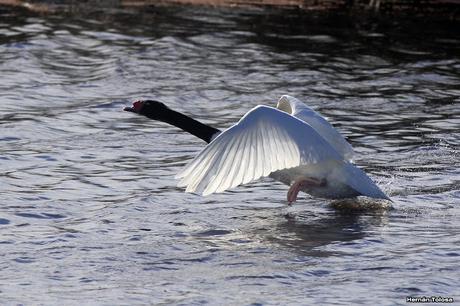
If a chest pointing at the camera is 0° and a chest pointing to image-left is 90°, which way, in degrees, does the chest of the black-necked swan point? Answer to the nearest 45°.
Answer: approximately 90°
